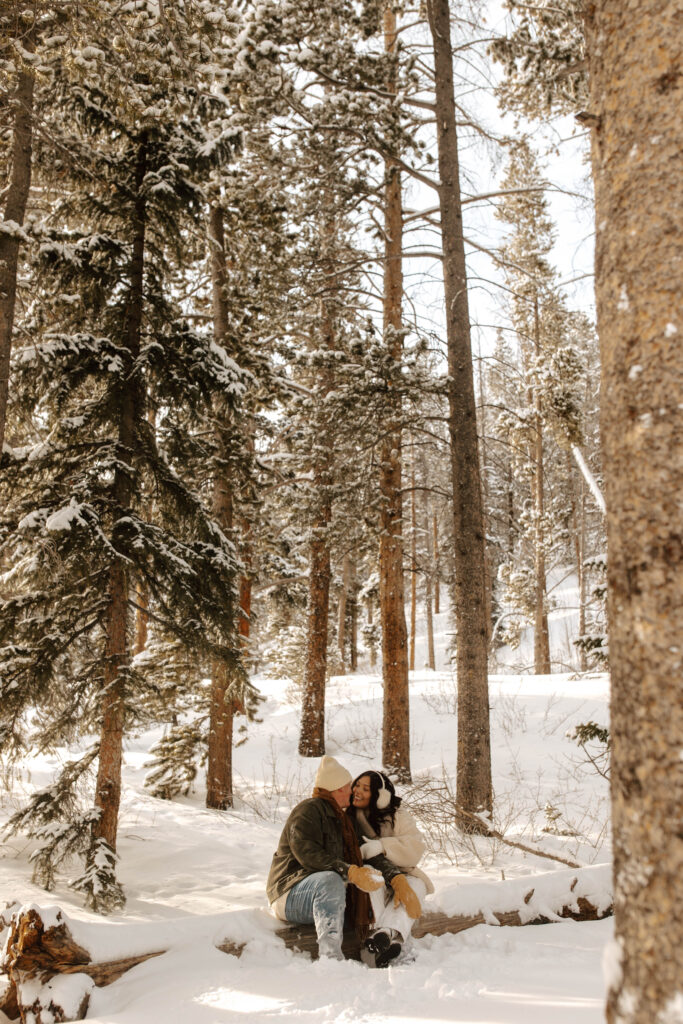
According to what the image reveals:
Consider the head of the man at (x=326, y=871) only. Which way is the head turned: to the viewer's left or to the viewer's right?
to the viewer's right

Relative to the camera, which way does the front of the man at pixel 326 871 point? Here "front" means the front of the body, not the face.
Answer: to the viewer's right

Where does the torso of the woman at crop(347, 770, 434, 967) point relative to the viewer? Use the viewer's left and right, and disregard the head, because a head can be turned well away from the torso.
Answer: facing the viewer and to the left of the viewer

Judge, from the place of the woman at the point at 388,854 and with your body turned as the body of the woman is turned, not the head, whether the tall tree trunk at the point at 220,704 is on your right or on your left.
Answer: on your right

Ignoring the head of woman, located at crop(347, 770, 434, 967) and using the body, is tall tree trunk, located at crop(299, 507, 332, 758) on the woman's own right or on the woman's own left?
on the woman's own right

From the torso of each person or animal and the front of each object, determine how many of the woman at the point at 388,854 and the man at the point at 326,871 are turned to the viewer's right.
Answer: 1
